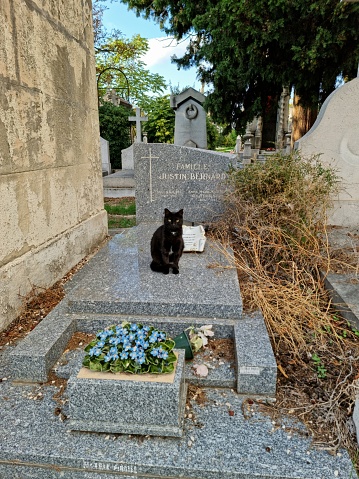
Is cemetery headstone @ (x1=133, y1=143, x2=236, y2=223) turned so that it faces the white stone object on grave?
yes

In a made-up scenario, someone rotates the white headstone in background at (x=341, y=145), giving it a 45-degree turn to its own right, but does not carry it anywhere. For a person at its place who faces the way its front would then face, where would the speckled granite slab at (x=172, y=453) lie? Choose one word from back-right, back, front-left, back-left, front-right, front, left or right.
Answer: front-left

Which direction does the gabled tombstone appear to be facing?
toward the camera

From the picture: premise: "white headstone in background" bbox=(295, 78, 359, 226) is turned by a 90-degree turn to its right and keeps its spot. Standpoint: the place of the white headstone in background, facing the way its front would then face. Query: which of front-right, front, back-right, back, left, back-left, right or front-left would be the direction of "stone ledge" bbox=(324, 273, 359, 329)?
left

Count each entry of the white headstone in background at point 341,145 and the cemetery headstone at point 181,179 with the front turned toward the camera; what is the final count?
2

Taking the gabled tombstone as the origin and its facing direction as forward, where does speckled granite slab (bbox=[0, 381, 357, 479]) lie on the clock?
The speckled granite slab is roughly at 12 o'clock from the gabled tombstone.

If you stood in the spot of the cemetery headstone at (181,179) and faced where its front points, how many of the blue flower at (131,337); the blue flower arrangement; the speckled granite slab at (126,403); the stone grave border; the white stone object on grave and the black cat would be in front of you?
6

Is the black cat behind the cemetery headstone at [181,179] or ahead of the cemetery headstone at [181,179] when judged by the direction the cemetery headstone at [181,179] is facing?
ahead

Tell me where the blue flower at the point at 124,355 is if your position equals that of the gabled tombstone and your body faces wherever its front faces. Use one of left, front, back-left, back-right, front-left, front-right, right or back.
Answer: front

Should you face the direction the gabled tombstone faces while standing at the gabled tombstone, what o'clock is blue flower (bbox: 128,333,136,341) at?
The blue flower is roughly at 12 o'clock from the gabled tombstone.

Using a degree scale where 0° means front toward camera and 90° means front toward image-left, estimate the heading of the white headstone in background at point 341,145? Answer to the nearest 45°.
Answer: approximately 0°

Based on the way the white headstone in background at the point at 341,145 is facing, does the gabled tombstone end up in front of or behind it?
behind

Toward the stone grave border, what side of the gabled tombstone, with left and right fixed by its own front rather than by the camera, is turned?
front

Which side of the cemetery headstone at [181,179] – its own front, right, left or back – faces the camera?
front
